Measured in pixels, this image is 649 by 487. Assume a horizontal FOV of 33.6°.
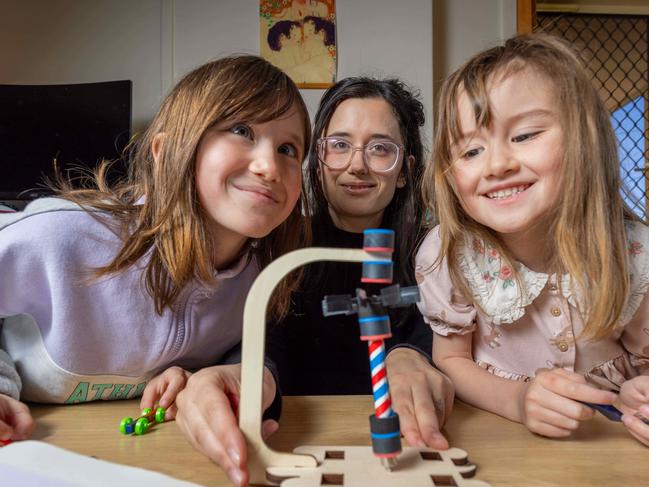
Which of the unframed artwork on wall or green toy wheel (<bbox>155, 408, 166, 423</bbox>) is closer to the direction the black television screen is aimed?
the green toy wheel

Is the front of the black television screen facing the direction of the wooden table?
yes

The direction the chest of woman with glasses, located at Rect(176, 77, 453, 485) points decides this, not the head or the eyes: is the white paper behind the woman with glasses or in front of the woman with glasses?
in front

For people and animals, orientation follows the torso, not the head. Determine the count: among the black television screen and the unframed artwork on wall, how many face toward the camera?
2

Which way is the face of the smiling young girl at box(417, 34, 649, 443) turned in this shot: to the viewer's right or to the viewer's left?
to the viewer's left

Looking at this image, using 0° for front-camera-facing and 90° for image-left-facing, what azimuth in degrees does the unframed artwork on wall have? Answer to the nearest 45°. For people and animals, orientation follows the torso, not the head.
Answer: approximately 0°

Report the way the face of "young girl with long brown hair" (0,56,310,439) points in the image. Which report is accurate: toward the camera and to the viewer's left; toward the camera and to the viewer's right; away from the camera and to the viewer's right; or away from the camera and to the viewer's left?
toward the camera and to the viewer's right

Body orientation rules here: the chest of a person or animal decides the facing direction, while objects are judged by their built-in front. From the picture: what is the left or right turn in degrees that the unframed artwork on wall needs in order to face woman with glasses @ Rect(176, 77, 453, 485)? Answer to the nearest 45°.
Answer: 0° — it already faces them

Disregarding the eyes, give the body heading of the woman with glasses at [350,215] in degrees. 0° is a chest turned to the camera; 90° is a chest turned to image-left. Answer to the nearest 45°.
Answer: approximately 0°

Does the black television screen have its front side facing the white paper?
yes

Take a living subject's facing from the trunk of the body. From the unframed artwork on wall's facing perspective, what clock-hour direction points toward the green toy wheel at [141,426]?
The green toy wheel is roughly at 12 o'clock from the unframed artwork on wall.
